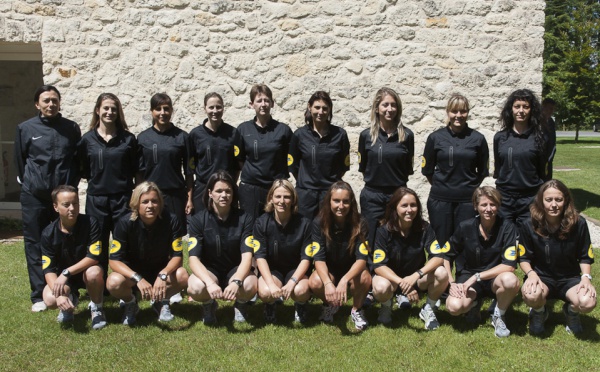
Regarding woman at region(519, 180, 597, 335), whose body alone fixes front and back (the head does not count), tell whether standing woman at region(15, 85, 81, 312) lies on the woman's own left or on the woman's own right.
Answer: on the woman's own right

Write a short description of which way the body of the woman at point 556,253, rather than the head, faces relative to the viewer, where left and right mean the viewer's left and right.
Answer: facing the viewer

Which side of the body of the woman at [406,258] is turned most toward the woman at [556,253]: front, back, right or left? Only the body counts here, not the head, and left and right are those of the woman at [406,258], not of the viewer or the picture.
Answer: left

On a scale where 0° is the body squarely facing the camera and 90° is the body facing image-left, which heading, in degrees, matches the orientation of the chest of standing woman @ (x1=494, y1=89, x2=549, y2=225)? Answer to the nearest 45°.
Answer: approximately 0°

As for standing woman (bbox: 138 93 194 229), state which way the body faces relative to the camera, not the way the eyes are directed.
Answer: toward the camera

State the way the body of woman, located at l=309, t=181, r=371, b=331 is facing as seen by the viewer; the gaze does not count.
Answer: toward the camera

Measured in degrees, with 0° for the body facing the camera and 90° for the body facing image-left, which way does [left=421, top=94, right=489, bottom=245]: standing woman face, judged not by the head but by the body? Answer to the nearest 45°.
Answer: approximately 0°

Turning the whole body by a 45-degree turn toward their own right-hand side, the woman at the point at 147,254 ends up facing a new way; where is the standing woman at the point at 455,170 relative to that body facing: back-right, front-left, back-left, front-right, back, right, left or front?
back-left
